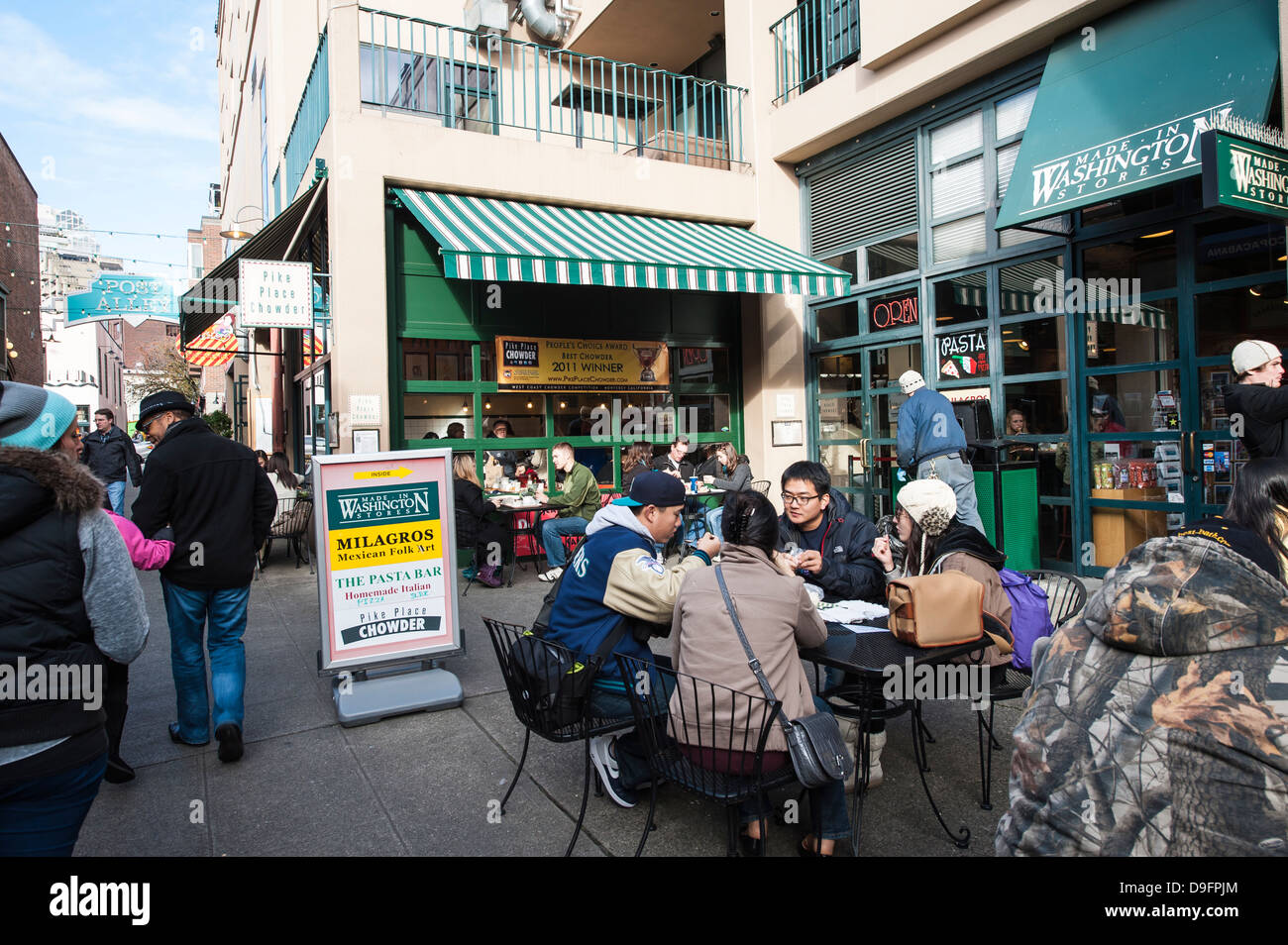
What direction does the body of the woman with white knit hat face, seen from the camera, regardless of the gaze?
to the viewer's left

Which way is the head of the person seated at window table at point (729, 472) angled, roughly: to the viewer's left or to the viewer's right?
to the viewer's left

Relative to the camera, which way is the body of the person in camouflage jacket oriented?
away from the camera

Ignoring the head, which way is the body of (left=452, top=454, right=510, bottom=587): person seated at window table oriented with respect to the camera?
to the viewer's right

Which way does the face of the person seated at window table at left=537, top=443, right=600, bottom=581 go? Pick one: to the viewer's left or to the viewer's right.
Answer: to the viewer's left

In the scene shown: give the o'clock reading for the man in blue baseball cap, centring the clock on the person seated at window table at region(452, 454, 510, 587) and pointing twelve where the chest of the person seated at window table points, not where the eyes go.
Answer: The man in blue baseball cap is roughly at 3 o'clock from the person seated at window table.

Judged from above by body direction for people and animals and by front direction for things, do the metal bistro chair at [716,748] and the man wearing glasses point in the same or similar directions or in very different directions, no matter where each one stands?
very different directions

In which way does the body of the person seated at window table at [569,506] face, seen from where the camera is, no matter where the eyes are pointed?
to the viewer's left

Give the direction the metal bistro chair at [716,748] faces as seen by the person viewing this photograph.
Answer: facing away from the viewer and to the right of the viewer
